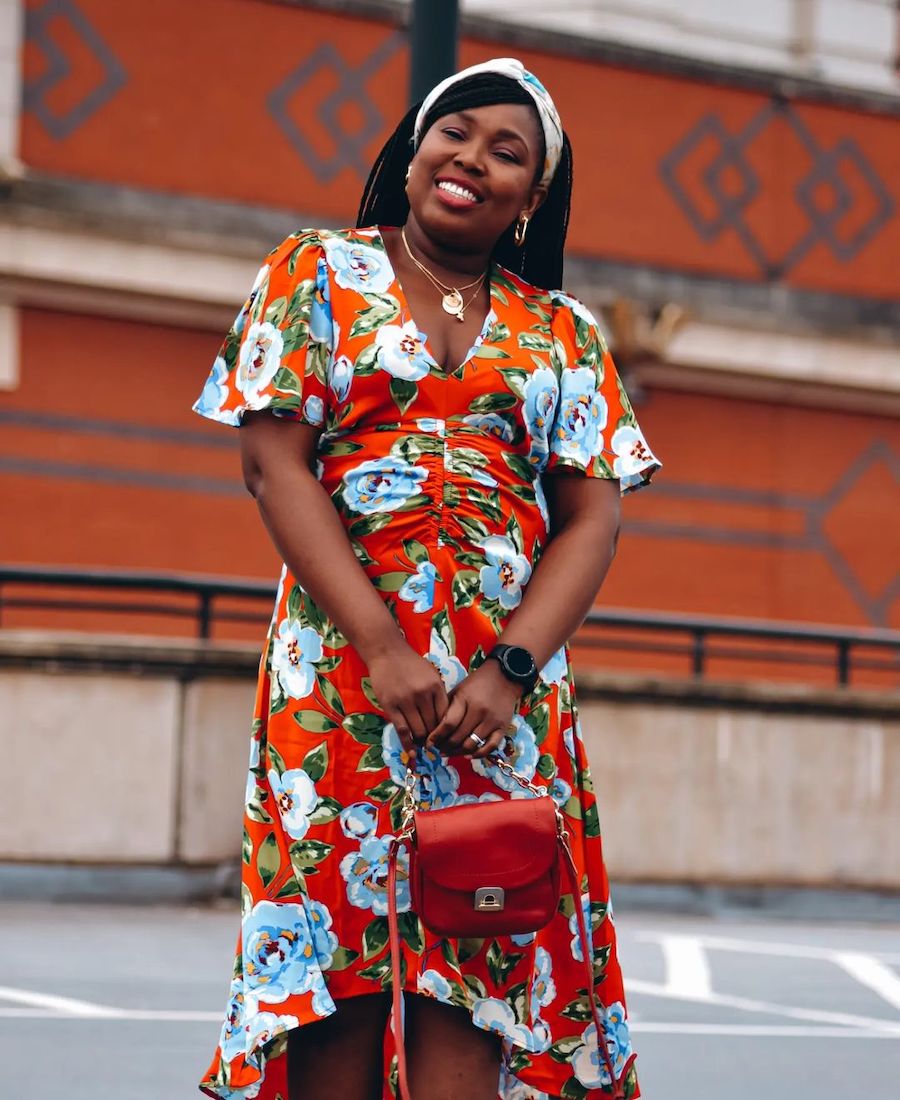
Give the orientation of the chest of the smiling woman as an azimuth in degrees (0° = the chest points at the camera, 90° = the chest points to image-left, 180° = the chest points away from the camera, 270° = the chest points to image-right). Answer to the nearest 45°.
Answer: approximately 0°

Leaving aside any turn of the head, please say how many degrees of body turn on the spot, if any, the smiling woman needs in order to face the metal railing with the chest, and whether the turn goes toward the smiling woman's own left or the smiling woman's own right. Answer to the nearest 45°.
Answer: approximately 180°
